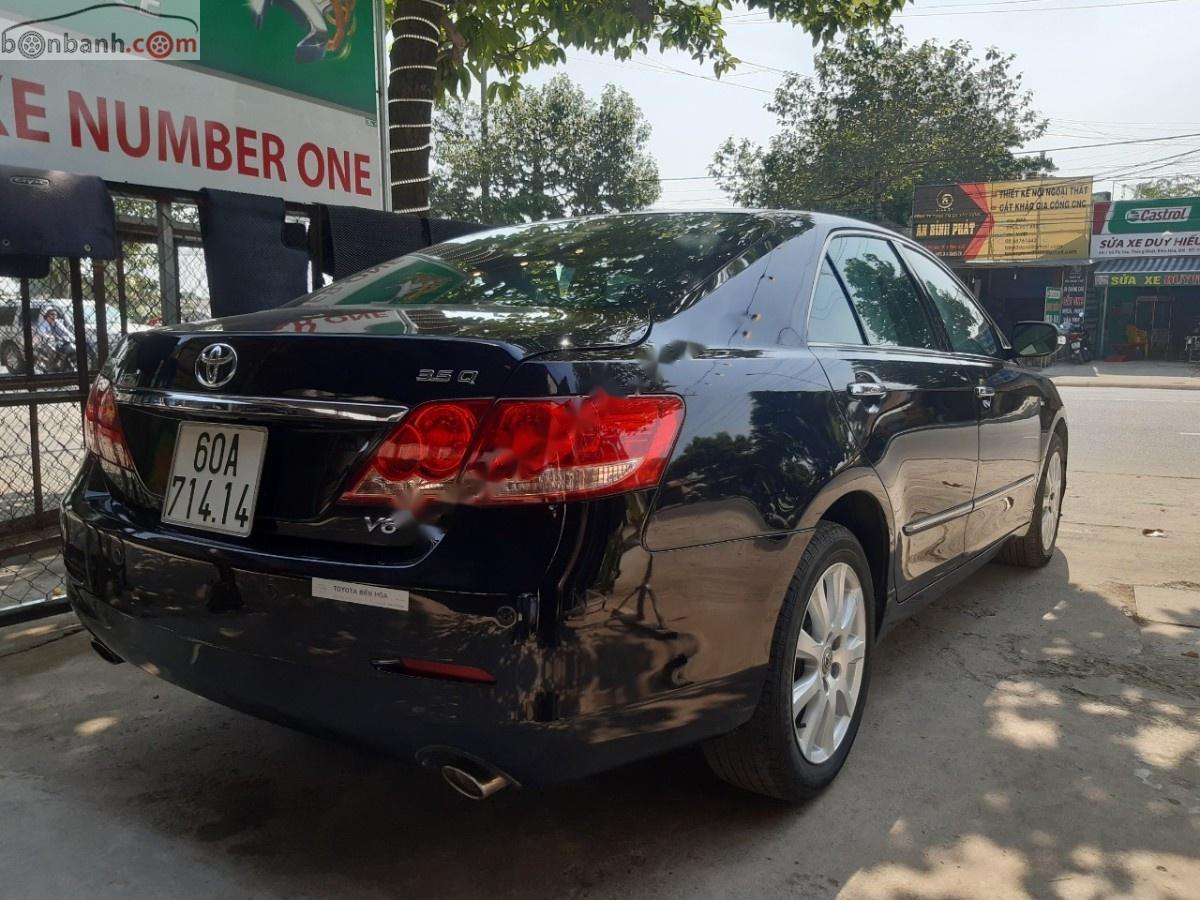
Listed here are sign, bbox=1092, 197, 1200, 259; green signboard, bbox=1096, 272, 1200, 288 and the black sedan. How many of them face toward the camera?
2

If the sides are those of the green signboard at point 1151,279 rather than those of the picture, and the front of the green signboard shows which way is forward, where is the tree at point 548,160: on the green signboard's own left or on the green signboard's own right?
on the green signboard's own right

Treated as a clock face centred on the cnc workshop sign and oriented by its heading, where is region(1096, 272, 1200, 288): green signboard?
The green signboard is roughly at 9 o'clock from the cnc workshop sign.

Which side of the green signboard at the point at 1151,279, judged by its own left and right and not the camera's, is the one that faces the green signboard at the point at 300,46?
front

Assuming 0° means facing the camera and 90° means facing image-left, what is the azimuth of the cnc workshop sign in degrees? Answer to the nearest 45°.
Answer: approximately 0°

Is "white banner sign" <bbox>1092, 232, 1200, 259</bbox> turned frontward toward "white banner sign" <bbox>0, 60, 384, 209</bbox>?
yes

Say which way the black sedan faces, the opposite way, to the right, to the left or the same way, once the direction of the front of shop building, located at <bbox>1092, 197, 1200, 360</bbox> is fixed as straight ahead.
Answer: the opposite way

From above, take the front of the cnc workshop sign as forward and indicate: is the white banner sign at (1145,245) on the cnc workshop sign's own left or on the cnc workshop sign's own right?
on the cnc workshop sign's own left

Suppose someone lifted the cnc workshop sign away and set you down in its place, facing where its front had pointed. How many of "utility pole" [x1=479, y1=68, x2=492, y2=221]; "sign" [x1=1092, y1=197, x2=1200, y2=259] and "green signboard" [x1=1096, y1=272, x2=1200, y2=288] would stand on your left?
2

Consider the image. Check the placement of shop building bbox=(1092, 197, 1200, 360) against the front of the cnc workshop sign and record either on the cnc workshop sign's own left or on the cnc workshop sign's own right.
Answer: on the cnc workshop sign's own left

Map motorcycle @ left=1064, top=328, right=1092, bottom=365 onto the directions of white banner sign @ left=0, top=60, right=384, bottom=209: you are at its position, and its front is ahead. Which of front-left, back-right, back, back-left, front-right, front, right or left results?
left

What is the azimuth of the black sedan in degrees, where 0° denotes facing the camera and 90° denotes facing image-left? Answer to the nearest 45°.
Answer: approximately 225°

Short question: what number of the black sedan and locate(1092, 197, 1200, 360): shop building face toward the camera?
1
